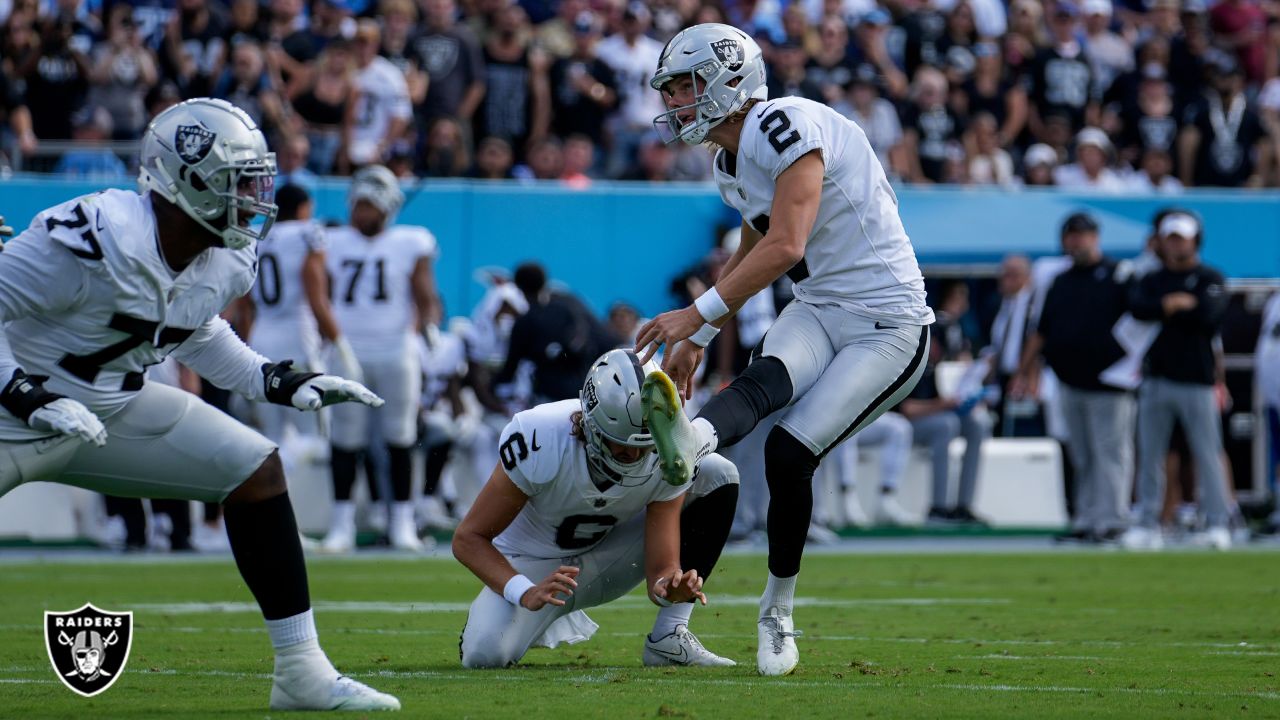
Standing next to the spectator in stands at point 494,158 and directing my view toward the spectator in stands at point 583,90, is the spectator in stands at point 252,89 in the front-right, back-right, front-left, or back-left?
back-left

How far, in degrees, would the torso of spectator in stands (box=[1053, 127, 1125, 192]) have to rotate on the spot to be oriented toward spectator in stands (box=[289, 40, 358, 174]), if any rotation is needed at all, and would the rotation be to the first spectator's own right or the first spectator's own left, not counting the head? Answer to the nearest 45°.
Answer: approximately 45° to the first spectator's own right

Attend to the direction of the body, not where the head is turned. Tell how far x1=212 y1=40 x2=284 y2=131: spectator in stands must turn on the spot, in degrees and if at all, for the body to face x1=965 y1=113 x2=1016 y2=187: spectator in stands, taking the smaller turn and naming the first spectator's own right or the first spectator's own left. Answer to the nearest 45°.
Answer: approximately 90° to the first spectator's own left

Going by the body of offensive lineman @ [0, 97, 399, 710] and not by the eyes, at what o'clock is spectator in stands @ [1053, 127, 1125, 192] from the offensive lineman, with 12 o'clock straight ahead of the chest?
The spectator in stands is roughly at 9 o'clock from the offensive lineman.

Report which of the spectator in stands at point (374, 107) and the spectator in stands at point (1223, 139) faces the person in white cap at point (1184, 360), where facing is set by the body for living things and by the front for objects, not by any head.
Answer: the spectator in stands at point (1223, 139)

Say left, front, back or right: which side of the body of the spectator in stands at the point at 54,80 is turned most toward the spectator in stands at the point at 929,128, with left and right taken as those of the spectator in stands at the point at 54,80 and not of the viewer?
left
